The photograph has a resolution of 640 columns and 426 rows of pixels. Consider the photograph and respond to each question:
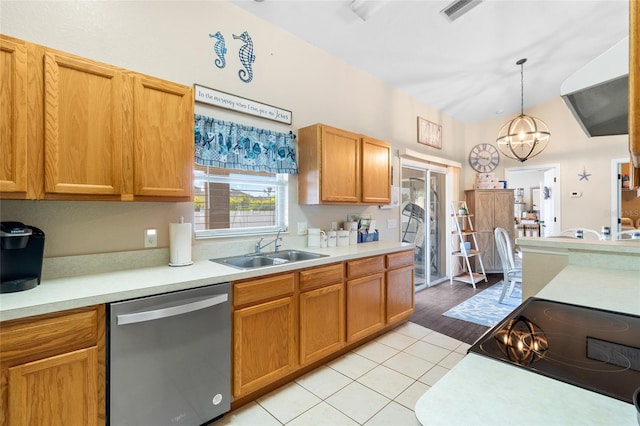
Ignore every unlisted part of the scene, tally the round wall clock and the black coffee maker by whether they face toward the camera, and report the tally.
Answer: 2

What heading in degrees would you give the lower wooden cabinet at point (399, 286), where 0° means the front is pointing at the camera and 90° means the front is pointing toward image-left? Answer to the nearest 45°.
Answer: approximately 315°

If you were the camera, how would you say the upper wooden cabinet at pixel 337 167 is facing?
facing the viewer and to the right of the viewer

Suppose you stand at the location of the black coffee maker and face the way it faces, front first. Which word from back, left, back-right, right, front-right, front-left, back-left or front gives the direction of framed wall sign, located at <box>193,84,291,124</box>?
left

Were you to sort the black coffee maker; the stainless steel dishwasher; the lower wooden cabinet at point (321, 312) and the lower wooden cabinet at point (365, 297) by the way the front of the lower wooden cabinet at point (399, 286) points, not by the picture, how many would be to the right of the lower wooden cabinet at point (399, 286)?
4

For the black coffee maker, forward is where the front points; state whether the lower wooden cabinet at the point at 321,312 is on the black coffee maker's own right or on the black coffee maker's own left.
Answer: on the black coffee maker's own left

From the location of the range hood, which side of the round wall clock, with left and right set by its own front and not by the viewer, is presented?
front

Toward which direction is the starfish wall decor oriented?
toward the camera

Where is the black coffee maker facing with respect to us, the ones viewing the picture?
facing the viewer

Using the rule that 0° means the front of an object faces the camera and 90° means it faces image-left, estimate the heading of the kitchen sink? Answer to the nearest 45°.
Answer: approximately 315°

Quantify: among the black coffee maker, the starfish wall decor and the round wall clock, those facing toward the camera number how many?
3

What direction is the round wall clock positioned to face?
toward the camera

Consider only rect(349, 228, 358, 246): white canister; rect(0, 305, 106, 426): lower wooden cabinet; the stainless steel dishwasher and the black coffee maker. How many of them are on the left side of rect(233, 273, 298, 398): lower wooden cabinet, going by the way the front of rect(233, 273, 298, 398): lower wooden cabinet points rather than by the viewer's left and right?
1

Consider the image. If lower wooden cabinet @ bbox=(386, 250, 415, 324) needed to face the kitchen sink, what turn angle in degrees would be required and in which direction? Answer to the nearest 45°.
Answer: approximately 90° to its right

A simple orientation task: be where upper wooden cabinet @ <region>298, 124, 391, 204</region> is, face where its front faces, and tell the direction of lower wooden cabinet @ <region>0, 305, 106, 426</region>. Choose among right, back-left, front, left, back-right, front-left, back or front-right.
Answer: right

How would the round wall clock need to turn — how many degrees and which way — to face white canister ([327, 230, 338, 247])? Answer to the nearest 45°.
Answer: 0° — it already faces it

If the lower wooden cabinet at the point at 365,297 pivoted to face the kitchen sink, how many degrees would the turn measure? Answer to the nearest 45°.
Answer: approximately 90° to its right
